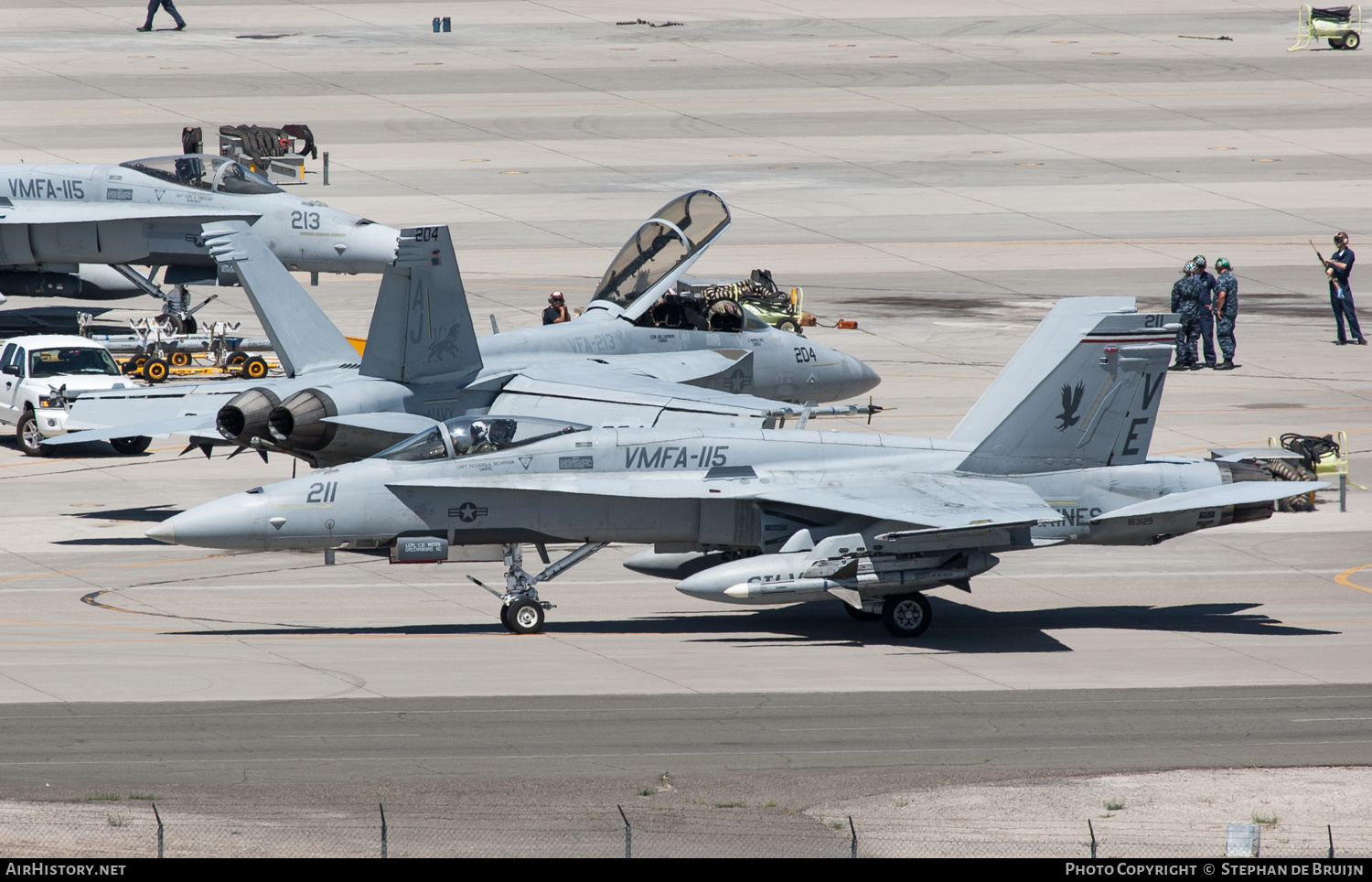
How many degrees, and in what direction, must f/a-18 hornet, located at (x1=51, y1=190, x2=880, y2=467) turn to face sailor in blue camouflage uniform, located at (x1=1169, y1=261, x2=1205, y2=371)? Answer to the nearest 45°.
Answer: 0° — it already faces them

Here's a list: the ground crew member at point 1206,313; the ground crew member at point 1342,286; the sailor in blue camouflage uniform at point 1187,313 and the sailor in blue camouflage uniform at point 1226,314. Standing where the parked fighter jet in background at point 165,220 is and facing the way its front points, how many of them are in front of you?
4

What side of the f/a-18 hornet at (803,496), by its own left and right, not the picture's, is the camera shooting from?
left

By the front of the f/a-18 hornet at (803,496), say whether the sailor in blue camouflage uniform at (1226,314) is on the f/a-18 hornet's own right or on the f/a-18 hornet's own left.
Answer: on the f/a-18 hornet's own right

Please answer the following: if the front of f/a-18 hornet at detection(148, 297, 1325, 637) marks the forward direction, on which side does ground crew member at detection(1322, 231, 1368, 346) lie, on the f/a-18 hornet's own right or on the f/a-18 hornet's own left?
on the f/a-18 hornet's own right

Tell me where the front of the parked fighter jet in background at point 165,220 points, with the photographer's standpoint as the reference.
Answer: facing to the right of the viewer

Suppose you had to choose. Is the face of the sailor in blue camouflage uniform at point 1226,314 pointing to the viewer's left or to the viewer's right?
to the viewer's left

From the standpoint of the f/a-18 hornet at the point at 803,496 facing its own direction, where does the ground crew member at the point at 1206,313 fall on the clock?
The ground crew member is roughly at 4 o'clock from the f/a-18 hornet.

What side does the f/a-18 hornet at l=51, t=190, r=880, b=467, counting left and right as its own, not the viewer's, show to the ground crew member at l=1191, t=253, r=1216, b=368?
front

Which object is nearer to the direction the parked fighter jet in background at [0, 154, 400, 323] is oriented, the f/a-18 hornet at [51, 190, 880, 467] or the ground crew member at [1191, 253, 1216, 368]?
the ground crew member

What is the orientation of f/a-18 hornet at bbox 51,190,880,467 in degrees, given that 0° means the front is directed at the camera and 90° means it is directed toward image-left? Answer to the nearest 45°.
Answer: approximately 225°

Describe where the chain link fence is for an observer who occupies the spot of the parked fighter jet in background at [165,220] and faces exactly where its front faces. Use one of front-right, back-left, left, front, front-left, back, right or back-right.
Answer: right

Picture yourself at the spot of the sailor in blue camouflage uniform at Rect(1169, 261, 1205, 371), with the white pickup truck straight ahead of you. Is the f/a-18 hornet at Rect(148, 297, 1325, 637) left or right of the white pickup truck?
left

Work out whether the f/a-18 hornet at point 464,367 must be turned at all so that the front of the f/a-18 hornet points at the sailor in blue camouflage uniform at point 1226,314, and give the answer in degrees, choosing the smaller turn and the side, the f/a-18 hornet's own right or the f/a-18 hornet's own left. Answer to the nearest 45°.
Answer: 0° — it already faces them

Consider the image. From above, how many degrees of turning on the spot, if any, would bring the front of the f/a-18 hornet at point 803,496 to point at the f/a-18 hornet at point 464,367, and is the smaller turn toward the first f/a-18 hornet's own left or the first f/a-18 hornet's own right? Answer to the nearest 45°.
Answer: approximately 45° to the first f/a-18 hornet's own right

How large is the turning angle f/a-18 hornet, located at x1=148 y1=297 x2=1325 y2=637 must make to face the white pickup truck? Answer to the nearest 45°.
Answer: approximately 45° to its right
